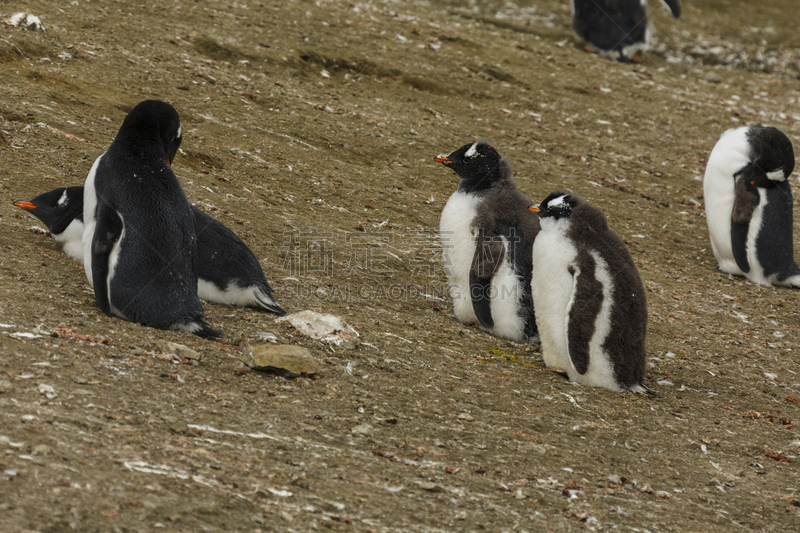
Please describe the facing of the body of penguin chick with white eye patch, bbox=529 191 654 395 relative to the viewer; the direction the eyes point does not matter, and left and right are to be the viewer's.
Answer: facing to the left of the viewer

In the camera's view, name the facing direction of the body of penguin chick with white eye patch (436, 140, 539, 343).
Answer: to the viewer's left

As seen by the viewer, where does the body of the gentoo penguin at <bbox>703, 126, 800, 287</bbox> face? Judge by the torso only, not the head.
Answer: to the viewer's left

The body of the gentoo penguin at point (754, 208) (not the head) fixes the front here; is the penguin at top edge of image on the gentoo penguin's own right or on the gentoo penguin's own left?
on the gentoo penguin's own right

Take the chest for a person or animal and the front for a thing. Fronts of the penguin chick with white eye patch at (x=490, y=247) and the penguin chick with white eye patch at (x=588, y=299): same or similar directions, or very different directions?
same or similar directions

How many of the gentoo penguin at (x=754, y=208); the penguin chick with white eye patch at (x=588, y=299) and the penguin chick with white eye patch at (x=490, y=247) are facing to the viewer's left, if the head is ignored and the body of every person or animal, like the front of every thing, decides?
3

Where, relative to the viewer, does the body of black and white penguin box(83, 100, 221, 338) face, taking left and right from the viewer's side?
facing away from the viewer and to the left of the viewer

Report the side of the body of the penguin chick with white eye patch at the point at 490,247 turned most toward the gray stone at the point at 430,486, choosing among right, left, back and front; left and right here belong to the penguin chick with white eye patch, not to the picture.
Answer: left

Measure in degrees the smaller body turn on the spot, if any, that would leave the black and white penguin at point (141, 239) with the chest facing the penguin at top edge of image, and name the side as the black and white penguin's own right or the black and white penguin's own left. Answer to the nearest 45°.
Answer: approximately 90° to the black and white penguin's own right

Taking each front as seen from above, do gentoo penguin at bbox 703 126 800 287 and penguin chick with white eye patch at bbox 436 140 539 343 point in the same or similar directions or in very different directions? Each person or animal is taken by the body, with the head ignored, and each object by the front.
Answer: same or similar directions

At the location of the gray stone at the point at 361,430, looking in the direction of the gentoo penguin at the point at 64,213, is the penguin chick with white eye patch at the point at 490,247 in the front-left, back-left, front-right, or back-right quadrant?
front-right

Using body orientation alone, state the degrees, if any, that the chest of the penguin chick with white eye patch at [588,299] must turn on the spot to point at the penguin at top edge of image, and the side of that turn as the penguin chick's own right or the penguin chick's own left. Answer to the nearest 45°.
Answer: approximately 90° to the penguin chick's own right

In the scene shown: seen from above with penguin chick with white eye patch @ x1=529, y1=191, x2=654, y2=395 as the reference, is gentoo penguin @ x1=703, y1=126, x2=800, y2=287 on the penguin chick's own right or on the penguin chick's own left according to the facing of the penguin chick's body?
on the penguin chick's own right
